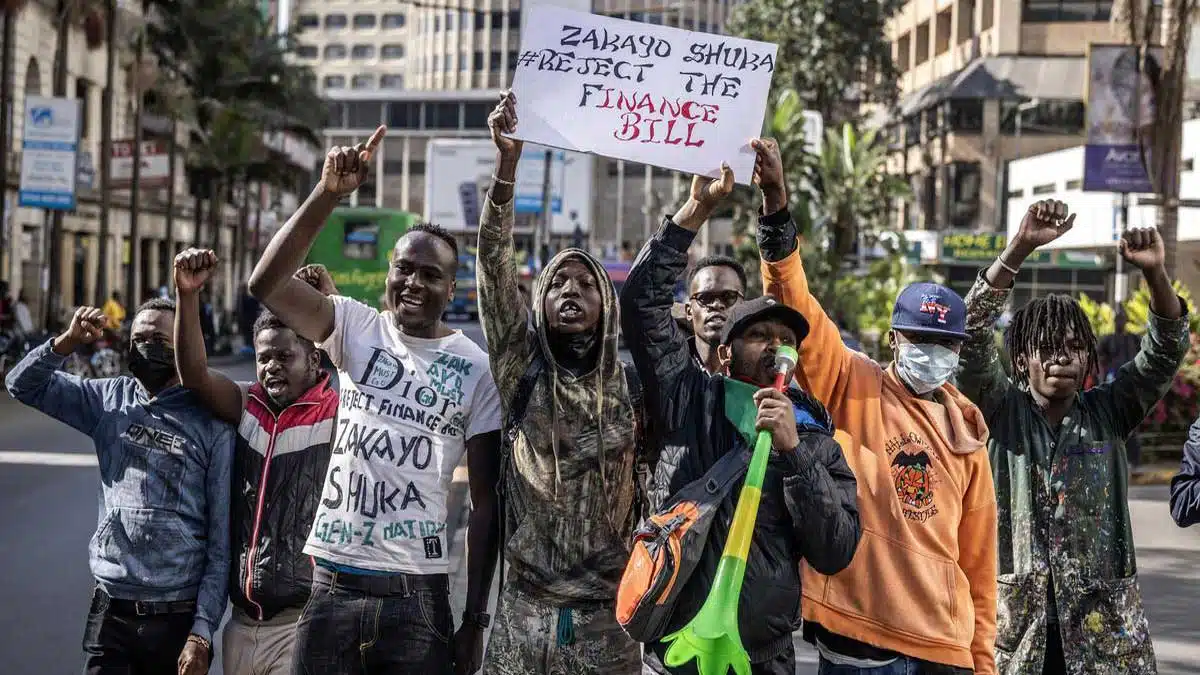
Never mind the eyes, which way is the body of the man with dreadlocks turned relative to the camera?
toward the camera

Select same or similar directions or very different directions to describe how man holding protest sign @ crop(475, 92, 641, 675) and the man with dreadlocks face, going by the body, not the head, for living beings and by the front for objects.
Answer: same or similar directions

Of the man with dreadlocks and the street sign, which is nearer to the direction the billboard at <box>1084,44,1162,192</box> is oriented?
the man with dreadlocks

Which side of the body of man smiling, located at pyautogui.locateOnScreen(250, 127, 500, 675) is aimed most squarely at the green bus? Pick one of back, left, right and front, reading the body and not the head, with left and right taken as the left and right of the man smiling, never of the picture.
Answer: back

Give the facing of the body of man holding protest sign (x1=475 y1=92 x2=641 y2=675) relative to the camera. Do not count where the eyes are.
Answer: toward the camera

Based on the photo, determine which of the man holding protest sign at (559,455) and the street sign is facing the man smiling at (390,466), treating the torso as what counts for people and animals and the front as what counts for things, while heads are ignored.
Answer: the street sign

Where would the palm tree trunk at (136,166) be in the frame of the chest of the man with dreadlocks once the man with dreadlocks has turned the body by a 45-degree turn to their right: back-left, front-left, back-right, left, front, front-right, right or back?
right

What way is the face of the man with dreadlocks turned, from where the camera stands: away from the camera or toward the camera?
toward the camera

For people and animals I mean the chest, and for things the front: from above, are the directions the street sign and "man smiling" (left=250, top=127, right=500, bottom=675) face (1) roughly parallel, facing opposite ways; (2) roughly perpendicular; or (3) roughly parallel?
roughly parallel

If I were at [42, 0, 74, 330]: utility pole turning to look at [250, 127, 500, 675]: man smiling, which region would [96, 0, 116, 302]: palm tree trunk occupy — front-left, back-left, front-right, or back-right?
back-left

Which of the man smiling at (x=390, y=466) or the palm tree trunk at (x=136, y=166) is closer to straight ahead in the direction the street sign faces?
the man smiling

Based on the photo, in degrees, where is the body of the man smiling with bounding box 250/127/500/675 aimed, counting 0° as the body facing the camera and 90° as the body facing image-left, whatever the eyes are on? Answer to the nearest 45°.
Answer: approximately 0°

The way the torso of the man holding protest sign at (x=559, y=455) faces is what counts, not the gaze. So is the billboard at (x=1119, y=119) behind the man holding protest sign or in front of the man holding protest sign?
behind

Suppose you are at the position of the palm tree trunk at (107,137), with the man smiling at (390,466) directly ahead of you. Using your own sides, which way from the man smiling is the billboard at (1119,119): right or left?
left

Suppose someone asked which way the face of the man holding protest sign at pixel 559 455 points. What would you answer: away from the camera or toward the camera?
toward the camera

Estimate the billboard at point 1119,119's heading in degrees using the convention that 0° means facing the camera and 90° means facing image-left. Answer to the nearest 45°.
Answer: approximately 0°

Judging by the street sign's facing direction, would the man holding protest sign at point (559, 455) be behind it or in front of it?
in front
